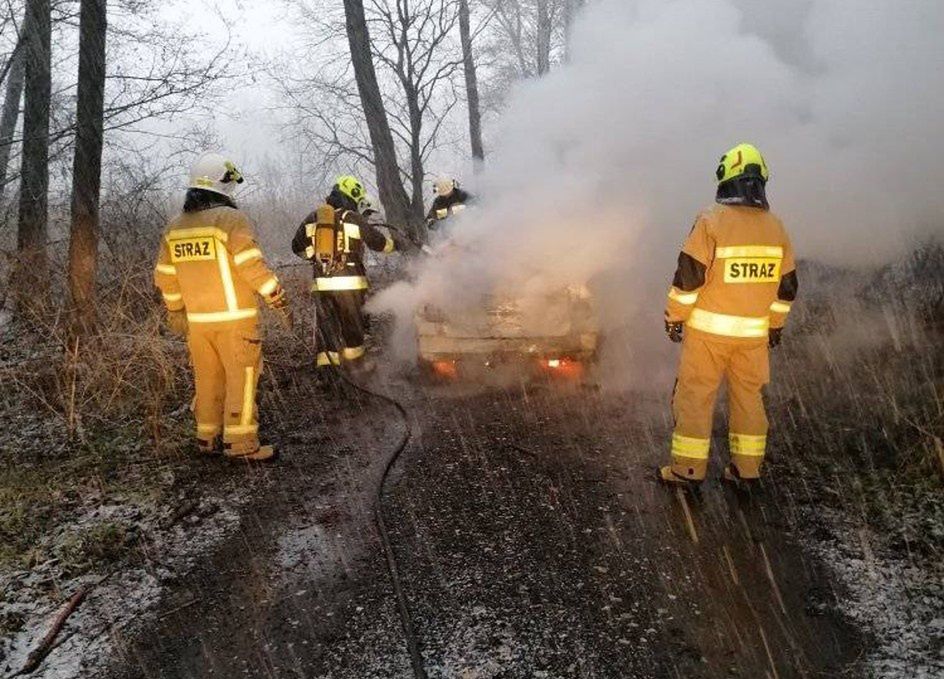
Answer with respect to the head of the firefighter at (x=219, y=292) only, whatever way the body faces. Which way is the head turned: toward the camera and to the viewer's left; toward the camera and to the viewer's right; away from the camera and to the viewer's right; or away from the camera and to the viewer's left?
away from the camera and to the viewer's right

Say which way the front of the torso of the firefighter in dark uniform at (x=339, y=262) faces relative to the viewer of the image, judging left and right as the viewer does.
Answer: facing away from the viewer and to the right of the viewer

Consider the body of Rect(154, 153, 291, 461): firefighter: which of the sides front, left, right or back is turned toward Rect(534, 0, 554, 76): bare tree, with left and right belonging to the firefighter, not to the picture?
front

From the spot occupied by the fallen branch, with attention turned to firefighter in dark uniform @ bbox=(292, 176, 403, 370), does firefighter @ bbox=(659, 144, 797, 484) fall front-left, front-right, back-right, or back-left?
front-right

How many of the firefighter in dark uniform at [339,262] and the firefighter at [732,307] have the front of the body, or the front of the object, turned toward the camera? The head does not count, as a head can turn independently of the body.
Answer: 0

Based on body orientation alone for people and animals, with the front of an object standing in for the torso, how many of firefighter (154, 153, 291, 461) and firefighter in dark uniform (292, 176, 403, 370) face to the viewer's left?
0

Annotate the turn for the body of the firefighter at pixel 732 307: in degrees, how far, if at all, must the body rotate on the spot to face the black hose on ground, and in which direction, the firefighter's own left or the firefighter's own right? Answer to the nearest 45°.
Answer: approximately 90° to the firefighter's own left

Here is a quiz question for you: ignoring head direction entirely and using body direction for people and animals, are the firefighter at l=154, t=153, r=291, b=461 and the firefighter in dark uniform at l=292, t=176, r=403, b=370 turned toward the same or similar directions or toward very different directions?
same or similar directions

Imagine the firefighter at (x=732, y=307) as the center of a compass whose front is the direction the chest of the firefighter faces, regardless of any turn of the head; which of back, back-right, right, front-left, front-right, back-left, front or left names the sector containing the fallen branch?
left

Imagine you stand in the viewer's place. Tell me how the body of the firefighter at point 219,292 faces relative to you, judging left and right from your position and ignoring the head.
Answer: facing away from the viewer and to the right of the viewer

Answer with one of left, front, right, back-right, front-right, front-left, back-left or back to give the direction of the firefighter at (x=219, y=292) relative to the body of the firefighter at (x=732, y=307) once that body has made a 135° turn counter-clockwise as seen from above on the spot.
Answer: right

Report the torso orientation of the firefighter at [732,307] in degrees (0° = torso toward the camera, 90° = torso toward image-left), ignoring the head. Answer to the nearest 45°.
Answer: approximately 135°
